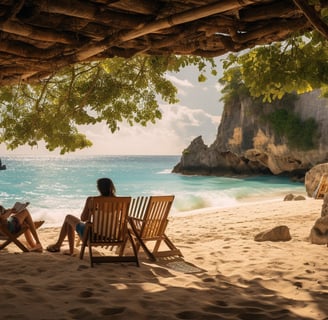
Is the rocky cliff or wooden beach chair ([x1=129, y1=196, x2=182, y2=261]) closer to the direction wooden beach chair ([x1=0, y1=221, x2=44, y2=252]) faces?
the wooden beach chair

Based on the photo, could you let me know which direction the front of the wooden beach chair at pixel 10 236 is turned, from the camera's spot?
facing to the right of the viewer

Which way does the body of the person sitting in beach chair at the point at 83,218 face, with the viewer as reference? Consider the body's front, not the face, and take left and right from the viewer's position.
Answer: facing away from the viewer and to the left of the viewer

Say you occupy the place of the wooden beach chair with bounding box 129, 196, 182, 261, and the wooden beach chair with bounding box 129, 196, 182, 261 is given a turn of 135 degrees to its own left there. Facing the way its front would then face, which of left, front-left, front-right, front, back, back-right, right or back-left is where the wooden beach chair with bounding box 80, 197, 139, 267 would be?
front-right

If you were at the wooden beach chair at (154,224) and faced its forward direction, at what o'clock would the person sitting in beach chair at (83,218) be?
The person sitting in beach chair is roughly at 10 o'clock from the wooden beach chair.

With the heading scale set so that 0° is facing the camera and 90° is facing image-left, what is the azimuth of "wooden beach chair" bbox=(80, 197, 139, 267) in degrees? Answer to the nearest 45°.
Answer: approximately 135°

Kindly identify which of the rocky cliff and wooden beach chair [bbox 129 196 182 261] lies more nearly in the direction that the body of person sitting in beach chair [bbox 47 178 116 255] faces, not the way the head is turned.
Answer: the rocky cliff

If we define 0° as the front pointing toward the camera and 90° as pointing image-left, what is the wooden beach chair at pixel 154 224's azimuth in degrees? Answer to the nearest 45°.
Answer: approximately 135°
